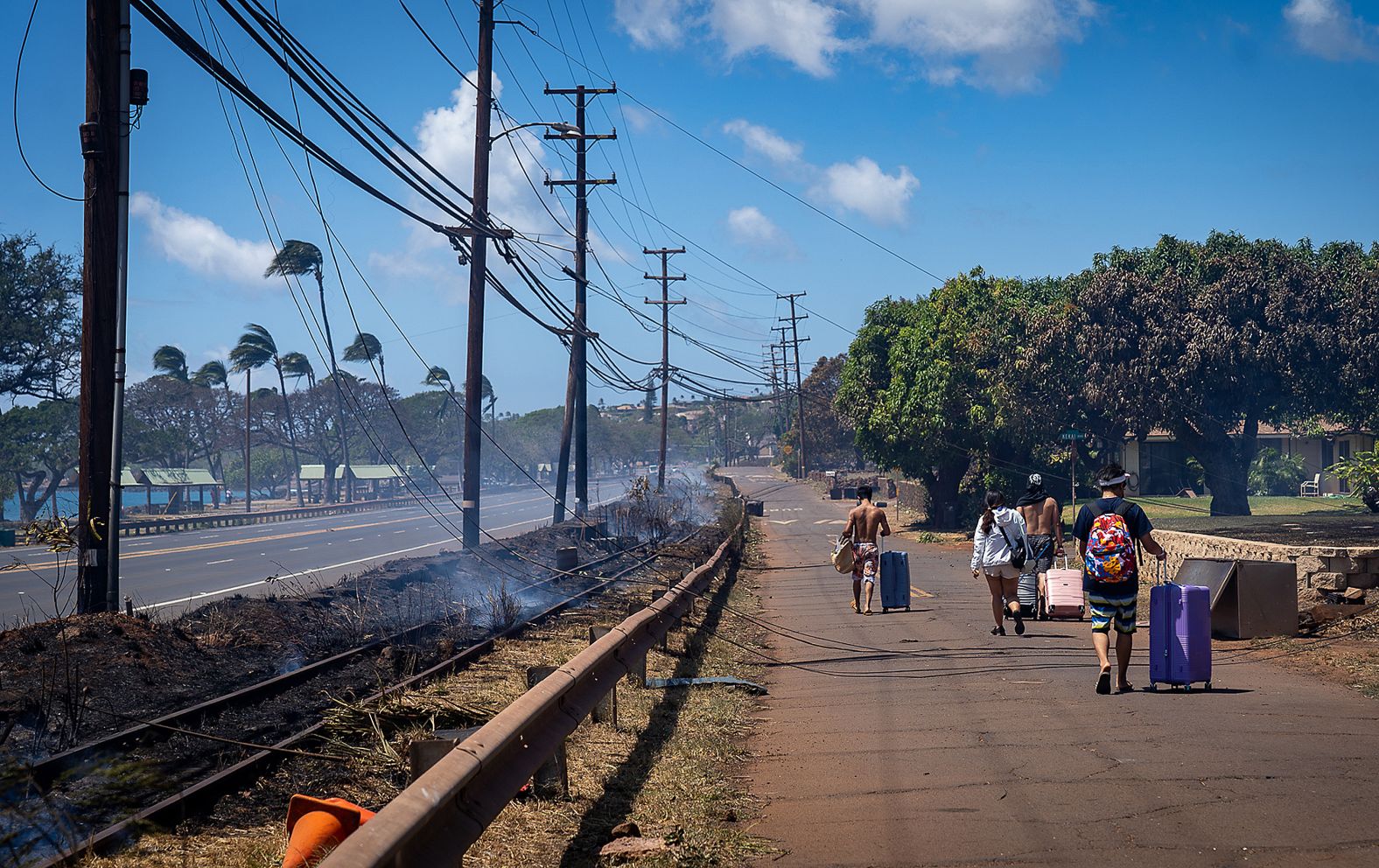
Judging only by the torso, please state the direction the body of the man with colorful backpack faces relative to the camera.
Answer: away from the camera

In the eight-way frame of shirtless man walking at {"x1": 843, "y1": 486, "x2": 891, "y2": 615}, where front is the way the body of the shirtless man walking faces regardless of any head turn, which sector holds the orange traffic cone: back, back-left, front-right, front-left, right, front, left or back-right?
back

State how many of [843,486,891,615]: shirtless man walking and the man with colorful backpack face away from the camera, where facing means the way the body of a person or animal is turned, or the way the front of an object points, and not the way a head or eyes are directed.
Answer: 2

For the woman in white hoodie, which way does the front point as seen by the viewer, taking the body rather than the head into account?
away from the camera

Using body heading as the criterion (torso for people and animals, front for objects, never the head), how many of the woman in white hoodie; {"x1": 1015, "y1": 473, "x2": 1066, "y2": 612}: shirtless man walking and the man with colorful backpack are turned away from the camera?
3

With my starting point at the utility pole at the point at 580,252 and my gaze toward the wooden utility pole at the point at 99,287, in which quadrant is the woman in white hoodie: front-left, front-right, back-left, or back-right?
front-left

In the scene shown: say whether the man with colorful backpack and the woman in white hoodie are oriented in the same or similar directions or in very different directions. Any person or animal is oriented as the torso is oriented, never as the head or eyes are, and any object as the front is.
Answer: same or similar directions

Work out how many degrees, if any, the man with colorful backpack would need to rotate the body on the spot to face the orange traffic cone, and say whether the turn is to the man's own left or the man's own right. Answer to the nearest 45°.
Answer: approximately 135° to the man's own left

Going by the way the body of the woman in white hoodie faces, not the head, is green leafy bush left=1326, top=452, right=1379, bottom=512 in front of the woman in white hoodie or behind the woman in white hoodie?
in front

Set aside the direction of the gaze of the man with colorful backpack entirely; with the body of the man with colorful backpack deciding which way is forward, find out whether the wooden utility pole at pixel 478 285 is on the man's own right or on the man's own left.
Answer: on the man's own left

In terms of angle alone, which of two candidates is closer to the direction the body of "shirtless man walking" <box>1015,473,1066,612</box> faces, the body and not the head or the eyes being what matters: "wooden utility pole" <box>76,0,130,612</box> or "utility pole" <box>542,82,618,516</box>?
the utility pole

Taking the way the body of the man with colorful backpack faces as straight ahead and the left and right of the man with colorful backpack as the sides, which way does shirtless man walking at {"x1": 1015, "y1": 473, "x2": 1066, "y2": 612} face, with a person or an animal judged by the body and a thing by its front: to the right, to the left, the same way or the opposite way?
the same way

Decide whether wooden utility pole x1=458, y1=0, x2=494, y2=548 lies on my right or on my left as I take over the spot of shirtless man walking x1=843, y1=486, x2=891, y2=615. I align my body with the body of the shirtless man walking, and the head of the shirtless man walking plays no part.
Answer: on my left

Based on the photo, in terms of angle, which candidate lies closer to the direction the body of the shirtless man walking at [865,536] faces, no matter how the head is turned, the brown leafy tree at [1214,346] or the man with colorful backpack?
the brown leafy tree

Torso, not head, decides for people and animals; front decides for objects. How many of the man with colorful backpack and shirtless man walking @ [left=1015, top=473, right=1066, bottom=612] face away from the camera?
2

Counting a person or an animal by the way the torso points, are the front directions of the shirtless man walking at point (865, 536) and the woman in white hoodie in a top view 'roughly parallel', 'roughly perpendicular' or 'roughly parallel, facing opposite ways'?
roughly parallel

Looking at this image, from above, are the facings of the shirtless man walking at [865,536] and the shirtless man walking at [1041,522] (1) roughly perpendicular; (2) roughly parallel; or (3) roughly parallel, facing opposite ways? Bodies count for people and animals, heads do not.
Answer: roughly parallel

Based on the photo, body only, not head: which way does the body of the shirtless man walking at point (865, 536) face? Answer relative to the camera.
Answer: away from the camera

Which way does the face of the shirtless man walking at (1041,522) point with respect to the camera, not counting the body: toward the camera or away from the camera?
away from the camera

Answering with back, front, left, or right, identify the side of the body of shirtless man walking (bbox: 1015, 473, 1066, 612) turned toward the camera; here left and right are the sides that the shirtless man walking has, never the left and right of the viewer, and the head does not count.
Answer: back
